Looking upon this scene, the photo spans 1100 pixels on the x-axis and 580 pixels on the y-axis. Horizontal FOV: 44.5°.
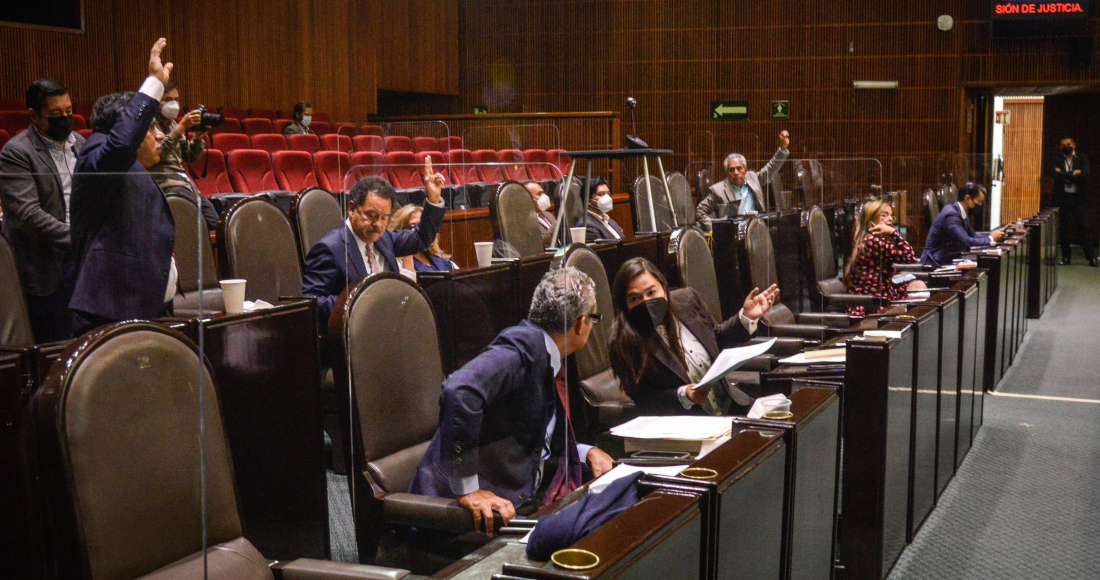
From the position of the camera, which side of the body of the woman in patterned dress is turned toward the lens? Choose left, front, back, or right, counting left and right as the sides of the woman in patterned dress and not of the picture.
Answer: right

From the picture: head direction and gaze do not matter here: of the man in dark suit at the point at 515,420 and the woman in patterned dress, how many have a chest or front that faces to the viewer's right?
2

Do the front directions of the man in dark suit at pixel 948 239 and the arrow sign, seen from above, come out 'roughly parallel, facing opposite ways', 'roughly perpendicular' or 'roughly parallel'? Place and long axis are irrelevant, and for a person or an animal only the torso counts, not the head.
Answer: roughly perpendicular

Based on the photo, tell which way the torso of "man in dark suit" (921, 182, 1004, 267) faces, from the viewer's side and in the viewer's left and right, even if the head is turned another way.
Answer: facing to the right of the viewer

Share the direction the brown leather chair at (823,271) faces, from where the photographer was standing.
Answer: facing to the right of the viewer

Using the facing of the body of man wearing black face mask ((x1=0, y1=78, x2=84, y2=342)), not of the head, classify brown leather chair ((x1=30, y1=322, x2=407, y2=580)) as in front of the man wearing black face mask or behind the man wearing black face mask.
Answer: in front

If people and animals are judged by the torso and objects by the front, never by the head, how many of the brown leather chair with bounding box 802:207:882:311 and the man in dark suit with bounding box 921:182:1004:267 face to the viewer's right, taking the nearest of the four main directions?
2

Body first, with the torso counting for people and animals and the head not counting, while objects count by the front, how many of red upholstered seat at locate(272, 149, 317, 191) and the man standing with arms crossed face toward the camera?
2

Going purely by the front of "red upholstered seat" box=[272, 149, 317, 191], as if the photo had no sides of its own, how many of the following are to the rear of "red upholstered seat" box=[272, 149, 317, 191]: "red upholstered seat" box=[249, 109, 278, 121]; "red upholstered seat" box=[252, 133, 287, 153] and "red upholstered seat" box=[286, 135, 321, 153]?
3
